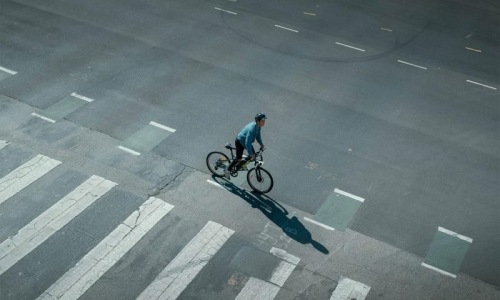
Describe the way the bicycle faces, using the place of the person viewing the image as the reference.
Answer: facing the viewer and to the right of the viewer
